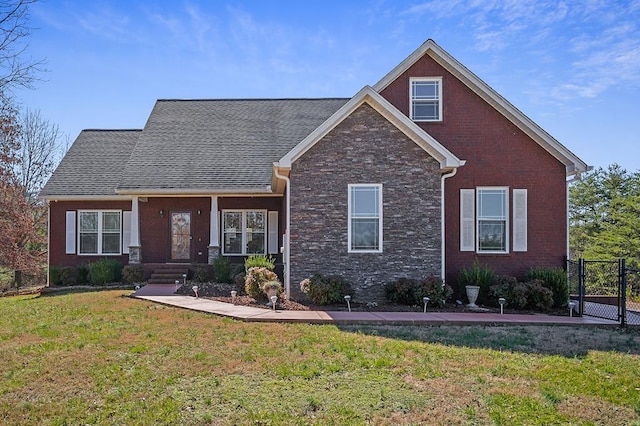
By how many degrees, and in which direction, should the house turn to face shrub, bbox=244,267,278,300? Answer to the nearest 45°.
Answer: approximately 45° to its right

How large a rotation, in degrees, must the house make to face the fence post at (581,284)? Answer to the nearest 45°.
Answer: approximately 45° to its left

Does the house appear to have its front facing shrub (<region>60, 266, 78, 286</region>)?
no

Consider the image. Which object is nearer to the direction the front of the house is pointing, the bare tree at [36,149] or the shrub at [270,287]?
the shrub

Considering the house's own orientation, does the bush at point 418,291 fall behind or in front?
in front

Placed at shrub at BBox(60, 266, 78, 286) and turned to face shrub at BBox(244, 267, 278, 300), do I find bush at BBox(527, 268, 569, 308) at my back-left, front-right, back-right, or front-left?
front-left

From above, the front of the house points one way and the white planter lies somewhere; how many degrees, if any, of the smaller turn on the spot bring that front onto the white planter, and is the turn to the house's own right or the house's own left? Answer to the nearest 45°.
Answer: approximately 45° to the house's own left

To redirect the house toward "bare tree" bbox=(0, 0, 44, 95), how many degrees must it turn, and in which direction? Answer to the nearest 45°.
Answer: approximately 45° to its right

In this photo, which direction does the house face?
toward the camera

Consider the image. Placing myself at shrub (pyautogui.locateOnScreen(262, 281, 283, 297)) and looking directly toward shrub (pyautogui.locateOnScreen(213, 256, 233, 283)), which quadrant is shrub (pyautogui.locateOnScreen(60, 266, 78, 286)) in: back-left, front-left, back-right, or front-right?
front-left
